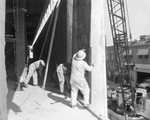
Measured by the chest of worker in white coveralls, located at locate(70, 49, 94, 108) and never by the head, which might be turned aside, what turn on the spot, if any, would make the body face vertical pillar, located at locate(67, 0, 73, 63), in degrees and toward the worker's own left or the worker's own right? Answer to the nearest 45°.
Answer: approximately 45° to the worker's own left

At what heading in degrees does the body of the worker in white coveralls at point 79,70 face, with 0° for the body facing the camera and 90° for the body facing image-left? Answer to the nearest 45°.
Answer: approximately 225°

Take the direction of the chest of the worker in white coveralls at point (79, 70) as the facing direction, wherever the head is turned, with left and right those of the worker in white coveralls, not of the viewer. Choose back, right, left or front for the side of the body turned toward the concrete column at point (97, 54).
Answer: right
